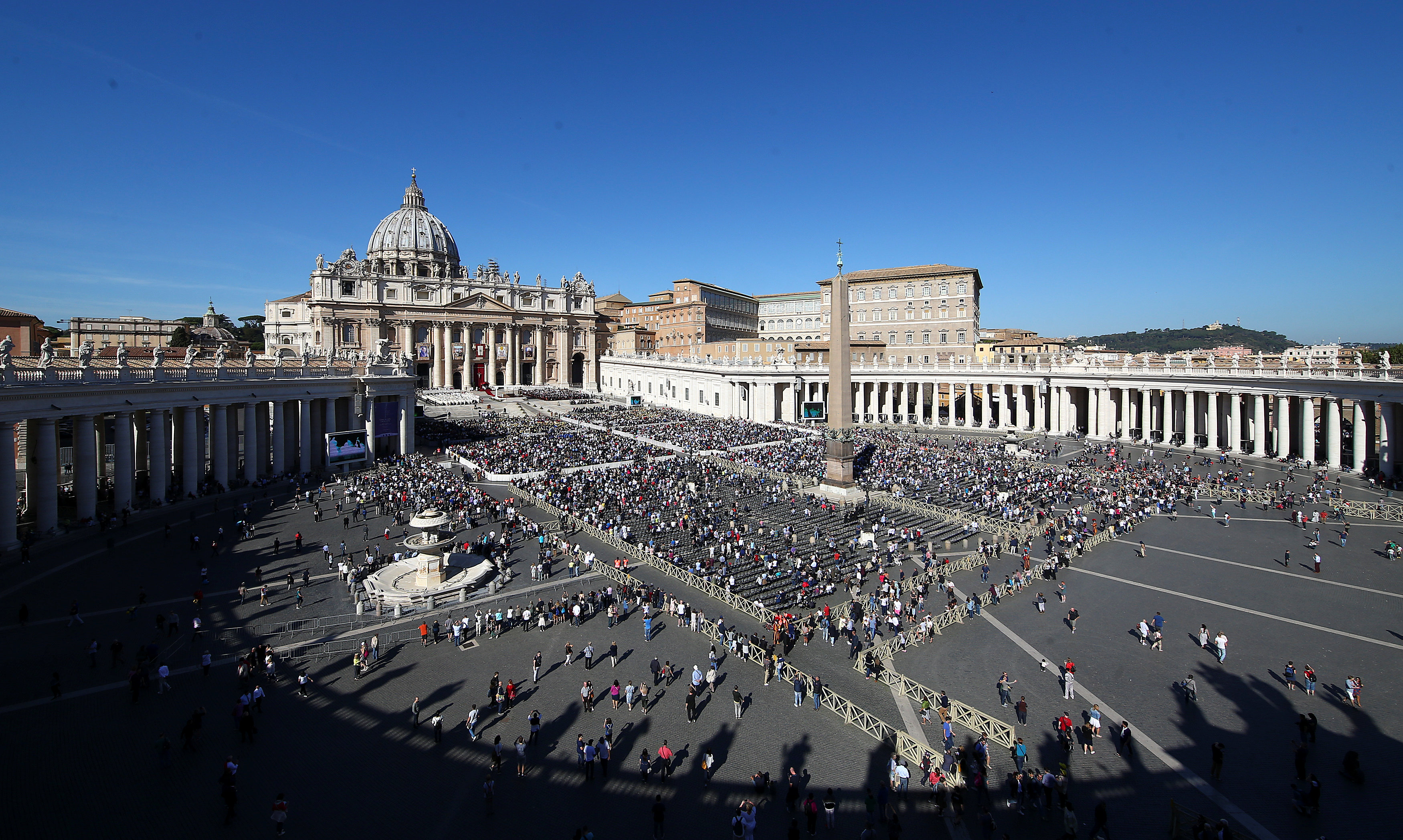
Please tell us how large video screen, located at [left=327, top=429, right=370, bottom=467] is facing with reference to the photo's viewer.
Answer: facing the viewer and to the right of the viewer

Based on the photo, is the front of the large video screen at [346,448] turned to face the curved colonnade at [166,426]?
no

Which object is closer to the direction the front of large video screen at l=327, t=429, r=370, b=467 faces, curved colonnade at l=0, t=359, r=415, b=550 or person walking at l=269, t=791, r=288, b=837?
the person walking

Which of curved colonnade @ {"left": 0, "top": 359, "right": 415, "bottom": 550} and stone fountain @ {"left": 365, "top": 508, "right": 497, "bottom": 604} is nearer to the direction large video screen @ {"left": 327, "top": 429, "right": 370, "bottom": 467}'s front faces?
the stone fountain

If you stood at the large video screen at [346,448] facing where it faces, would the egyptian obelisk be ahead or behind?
ahead

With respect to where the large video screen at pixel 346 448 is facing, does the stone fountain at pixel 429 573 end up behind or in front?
in front

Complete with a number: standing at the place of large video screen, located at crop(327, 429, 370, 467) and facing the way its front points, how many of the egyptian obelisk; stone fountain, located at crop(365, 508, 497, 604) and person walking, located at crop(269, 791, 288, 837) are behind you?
0

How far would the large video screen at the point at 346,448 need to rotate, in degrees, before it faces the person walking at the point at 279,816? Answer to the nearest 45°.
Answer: approximately 45° to its right

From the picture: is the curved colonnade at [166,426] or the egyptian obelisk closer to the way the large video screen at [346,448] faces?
the egyptian obelisk
